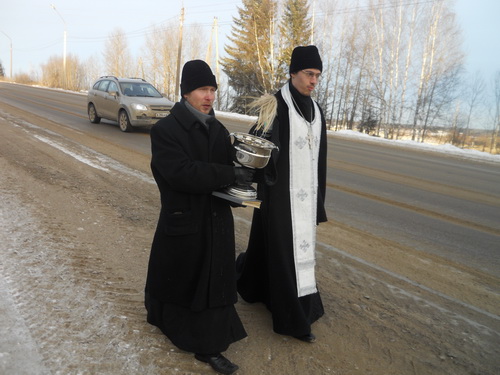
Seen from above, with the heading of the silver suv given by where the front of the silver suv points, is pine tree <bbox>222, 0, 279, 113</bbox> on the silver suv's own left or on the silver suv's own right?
on the silver suv's own left

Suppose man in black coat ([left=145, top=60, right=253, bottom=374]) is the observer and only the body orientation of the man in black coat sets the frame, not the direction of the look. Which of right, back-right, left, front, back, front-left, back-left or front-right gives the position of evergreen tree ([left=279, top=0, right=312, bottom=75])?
back-left

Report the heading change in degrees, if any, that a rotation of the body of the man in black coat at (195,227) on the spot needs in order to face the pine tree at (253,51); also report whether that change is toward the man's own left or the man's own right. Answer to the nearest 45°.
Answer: approximately 135° to the man's own left

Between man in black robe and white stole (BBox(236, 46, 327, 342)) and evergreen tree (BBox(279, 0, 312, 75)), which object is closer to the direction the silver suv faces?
the man in black robe and white stole

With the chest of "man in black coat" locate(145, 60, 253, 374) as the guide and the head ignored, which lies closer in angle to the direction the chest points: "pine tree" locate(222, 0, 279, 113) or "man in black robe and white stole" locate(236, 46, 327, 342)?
the man in black robe and white stole

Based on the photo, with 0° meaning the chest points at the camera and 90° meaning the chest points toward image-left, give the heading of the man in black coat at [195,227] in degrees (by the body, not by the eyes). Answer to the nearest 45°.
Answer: approximately 315°

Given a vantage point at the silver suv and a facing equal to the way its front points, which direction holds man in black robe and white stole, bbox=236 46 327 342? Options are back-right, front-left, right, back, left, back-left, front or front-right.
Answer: front-right

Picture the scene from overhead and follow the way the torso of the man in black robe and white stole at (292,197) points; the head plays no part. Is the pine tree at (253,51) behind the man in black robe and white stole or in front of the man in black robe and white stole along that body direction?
behind

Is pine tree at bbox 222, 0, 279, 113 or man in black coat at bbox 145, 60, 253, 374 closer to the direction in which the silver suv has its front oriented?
the man in black coat

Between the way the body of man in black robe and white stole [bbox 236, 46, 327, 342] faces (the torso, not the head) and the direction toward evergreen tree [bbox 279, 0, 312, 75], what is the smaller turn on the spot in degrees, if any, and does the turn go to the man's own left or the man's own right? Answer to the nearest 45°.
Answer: approximately 135° to the man's own left

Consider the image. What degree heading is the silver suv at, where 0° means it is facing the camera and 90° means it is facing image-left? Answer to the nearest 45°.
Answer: approximately 315°
